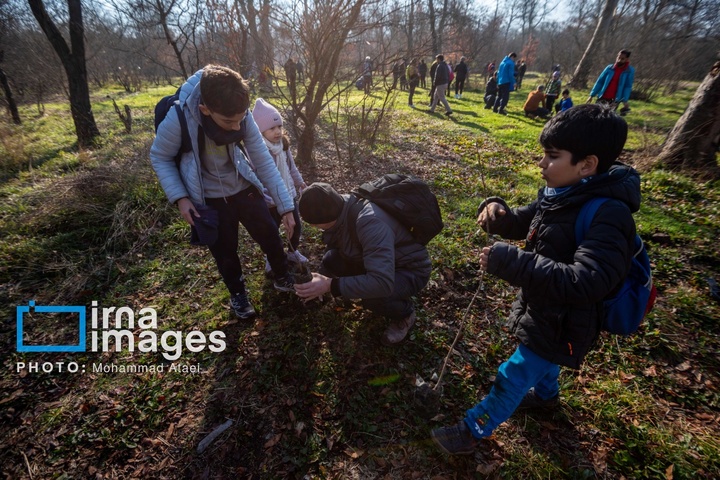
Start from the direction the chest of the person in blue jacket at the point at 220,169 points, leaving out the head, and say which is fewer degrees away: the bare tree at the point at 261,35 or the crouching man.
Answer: the crouching man

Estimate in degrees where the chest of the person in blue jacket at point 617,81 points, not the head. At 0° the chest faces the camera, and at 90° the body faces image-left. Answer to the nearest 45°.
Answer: approximately 0°

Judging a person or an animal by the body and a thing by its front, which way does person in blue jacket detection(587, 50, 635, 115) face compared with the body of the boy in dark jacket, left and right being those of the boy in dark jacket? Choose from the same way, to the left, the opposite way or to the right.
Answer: to the left

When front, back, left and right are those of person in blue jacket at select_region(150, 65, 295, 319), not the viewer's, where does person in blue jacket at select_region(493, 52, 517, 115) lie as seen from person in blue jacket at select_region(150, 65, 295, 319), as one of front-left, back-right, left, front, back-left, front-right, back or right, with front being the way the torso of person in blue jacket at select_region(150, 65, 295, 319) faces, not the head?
left

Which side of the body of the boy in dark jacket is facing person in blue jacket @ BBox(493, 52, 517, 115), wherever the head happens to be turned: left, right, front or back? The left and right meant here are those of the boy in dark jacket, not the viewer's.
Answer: right

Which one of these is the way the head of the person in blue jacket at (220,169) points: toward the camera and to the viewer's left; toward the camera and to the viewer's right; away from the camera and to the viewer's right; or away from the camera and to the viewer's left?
toward the camera and to the viewer's right

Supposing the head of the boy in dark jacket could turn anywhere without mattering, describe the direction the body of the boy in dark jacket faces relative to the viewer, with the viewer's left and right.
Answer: facing to the left of the viewer

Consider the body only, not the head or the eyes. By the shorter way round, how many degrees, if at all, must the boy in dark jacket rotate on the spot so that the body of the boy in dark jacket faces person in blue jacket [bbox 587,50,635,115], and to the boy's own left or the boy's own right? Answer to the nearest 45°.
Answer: approximately 90° to the boy's own right

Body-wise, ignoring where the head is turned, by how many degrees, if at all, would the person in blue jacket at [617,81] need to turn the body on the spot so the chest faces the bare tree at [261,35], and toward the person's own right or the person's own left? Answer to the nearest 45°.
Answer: approximately 45° to the person's own right

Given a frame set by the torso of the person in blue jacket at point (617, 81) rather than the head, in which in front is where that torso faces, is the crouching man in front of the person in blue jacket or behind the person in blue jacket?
in front

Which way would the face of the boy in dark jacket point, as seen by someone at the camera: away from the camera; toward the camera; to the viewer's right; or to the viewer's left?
to the viewer's left

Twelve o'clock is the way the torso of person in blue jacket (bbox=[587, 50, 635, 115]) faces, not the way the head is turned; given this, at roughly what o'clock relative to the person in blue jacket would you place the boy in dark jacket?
The boy in dark jacket is roughly at 12 o'clock from the person in blue jacket.
